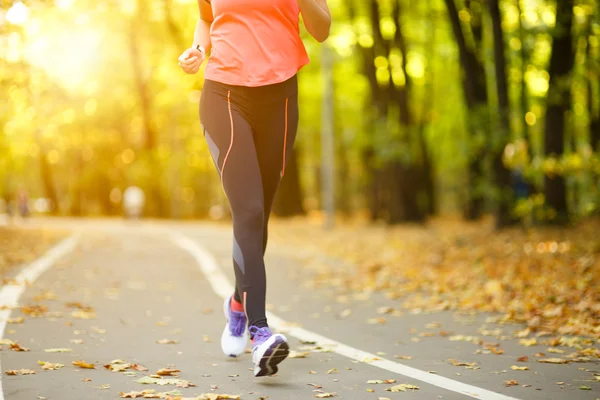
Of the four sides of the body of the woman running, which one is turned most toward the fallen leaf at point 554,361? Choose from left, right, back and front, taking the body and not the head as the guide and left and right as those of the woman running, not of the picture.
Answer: left

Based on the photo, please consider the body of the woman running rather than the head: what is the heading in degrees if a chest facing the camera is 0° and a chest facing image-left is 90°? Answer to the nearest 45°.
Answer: approximately 0°

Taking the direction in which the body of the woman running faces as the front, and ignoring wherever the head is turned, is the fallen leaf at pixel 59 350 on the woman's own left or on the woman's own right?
on the woman's own right

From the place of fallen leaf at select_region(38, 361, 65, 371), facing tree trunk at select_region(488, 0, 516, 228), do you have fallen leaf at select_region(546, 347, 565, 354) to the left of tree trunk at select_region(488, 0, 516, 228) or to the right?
right

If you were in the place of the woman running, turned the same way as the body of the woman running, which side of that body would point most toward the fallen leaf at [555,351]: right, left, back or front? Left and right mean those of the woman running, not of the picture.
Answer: left

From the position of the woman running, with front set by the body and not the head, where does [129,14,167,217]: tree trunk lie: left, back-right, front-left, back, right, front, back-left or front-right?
back

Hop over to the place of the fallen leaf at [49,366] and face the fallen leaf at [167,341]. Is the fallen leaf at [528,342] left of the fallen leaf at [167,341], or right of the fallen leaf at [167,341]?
right
